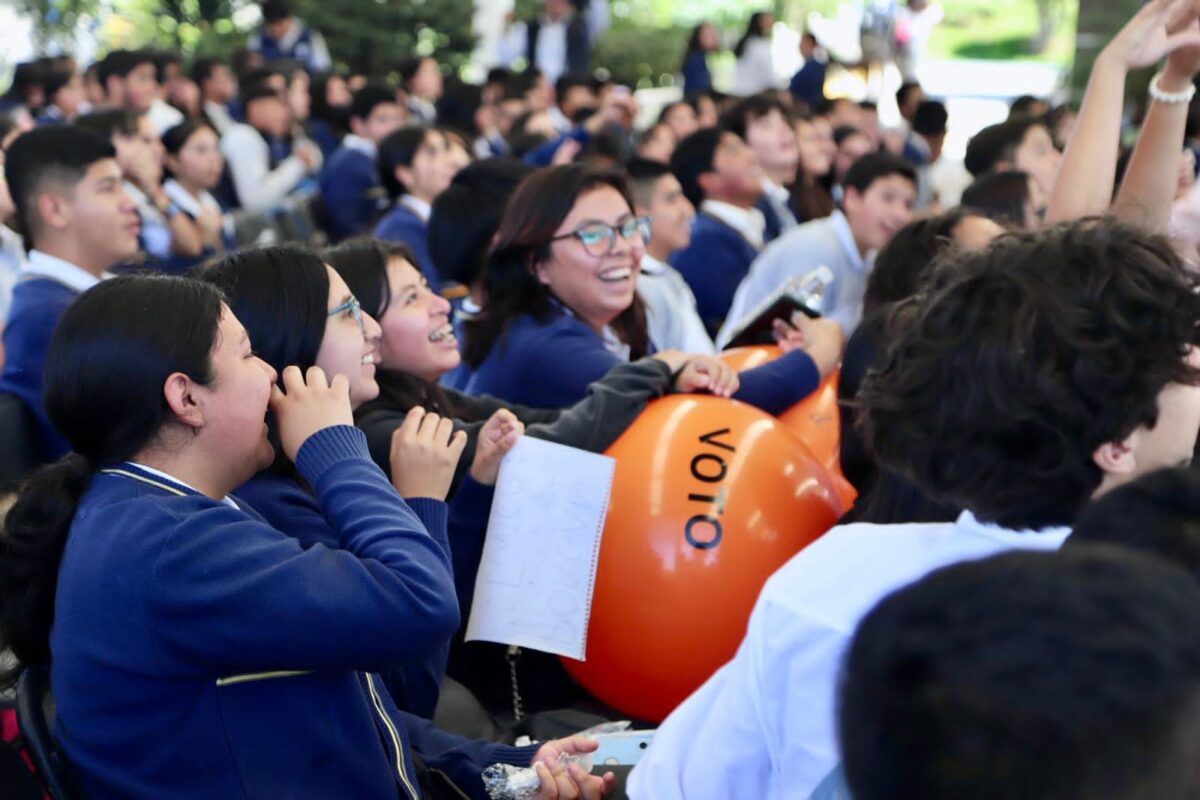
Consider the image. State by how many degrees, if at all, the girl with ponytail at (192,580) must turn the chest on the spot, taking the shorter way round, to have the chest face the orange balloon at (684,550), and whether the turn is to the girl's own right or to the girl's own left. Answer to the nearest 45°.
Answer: approximately 45° to the girl's own left

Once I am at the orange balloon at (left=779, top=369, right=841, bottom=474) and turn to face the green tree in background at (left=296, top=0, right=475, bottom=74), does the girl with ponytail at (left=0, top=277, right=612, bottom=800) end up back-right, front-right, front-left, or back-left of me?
back-left

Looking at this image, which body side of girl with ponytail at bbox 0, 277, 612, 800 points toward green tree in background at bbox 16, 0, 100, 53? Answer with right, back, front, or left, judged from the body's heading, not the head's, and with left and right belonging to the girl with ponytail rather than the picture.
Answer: left

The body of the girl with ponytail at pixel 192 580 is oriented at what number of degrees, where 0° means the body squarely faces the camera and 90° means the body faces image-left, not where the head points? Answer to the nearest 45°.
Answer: approximately 270°

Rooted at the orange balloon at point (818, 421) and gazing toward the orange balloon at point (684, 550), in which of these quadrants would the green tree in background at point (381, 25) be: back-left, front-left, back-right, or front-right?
back-right

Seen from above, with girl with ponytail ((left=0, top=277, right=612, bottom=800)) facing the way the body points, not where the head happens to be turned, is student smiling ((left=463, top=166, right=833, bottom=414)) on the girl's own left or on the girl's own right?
on the girl's own left

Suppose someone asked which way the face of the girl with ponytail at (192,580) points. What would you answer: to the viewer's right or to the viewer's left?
to the viewer's right
